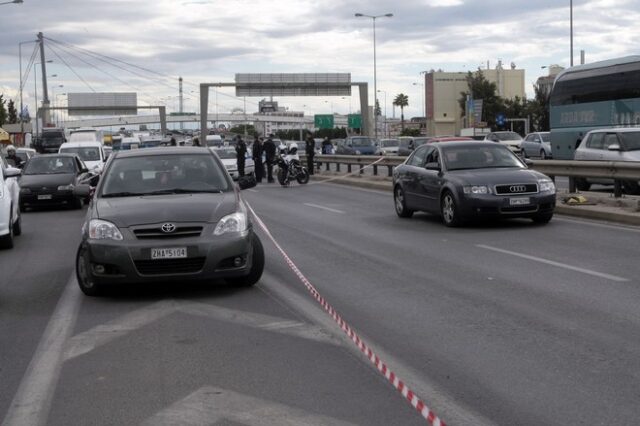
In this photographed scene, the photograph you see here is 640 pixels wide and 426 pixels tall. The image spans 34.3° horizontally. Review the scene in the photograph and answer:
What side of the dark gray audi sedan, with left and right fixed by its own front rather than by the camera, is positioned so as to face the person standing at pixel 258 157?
back

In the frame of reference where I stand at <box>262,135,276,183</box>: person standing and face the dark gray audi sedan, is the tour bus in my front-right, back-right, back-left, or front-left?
front-left

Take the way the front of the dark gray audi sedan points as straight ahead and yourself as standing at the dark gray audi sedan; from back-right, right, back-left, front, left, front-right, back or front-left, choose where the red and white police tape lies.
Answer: front-right

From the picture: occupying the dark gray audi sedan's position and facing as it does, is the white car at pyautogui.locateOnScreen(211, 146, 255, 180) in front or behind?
behind

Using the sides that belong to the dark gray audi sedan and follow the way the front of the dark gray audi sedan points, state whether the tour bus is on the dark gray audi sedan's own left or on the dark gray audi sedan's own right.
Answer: on the dark gray audi sedan's own left

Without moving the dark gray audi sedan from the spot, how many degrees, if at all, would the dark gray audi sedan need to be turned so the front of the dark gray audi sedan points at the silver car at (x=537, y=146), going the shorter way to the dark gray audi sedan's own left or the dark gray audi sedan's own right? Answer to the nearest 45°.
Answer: approximately 135° to the dark gray audi sedan's own left

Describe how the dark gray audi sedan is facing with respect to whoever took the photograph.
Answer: facing the viewer and to the right of the viewer

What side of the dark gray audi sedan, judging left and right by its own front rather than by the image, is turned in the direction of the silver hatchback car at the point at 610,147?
left

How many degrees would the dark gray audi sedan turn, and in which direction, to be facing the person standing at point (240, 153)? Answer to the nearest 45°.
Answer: approximately 180°

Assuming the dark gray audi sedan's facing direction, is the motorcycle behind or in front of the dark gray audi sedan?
behind
